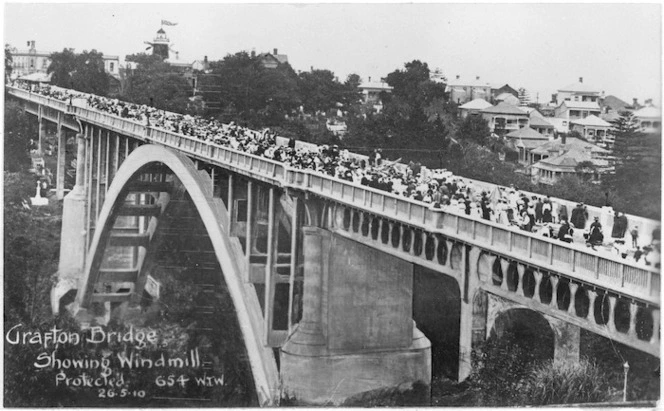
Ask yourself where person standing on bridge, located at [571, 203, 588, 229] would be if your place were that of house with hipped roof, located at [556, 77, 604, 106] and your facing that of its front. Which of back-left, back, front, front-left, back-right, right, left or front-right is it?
front

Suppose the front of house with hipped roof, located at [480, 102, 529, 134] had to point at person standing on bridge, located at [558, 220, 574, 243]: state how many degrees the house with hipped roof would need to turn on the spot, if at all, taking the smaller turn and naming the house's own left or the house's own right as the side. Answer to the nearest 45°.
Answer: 0° — it already faces them

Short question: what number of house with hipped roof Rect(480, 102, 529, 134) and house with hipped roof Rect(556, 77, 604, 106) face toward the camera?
2

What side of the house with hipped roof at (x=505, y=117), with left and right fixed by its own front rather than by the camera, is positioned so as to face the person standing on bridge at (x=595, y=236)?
front

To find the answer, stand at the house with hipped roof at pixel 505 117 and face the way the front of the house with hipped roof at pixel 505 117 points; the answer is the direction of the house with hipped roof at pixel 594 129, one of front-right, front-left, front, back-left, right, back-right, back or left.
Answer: front-left

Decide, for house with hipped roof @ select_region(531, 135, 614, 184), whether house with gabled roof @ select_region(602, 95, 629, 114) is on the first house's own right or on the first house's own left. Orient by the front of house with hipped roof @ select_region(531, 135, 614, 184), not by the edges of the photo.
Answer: on the first house's own left

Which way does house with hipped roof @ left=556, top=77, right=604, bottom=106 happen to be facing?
toward the camera

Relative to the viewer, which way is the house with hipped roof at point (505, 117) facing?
toward the camera

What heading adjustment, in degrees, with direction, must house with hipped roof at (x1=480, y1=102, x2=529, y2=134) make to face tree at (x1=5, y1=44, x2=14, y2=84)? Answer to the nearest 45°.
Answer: approximately 90° to its right

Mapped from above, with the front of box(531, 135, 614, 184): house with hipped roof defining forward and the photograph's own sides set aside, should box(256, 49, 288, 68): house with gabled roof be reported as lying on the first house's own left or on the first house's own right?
on the first house's own right

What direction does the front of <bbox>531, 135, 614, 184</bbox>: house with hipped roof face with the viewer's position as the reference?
facing the viewer and to the left of the viewer

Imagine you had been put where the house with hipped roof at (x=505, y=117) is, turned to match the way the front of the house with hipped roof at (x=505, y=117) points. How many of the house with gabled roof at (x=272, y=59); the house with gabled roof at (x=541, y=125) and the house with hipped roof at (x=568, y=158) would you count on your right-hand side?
1
